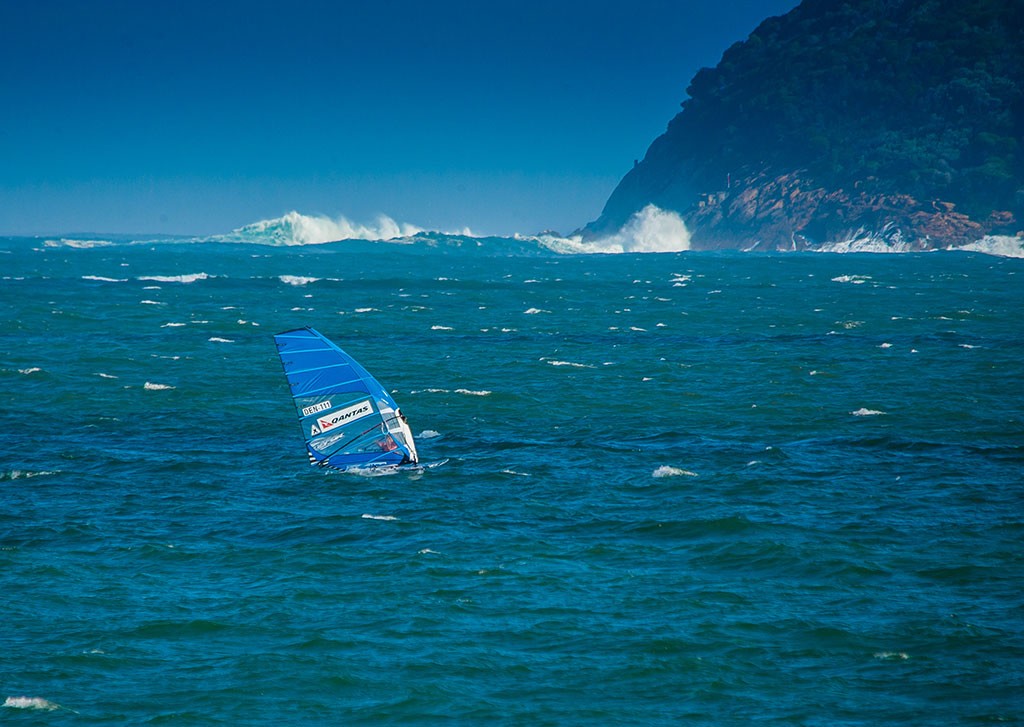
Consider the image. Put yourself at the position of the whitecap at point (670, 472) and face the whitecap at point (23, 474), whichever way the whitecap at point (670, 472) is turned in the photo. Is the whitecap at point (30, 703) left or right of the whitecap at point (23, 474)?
left

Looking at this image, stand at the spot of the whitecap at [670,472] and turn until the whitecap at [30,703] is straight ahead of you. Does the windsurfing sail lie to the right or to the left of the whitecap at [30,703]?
right

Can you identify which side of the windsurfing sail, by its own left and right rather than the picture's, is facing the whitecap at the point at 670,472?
front

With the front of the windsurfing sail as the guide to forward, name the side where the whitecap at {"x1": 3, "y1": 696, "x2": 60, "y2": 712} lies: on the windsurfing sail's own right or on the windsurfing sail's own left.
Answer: on the windsurfing sail's own right

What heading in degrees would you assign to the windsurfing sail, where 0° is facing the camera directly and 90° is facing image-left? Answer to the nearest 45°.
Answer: approximately 270°

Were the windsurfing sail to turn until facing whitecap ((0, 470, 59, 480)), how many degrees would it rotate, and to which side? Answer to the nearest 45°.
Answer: approximately 180°
